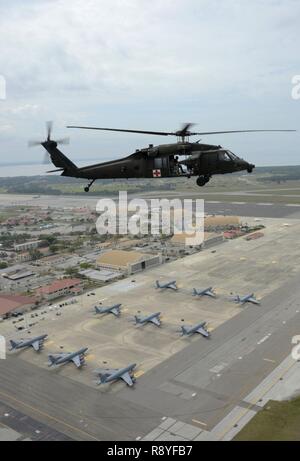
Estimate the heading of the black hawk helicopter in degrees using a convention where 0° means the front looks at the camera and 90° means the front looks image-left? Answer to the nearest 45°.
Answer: approximately 270°
